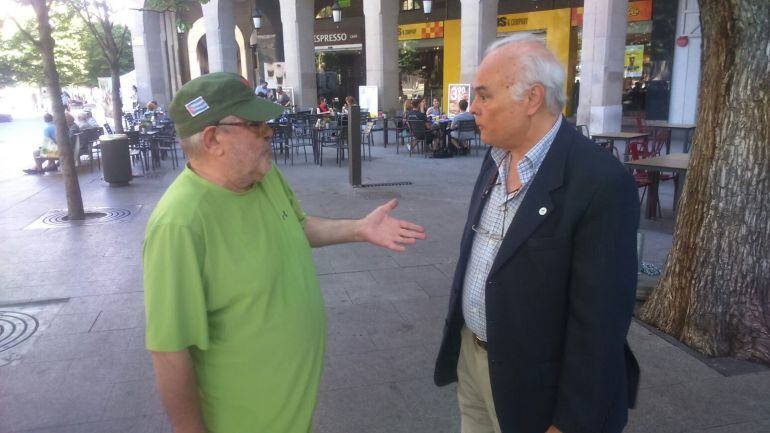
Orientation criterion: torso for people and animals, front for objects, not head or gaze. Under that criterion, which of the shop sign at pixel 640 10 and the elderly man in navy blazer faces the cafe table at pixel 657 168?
the shop sign

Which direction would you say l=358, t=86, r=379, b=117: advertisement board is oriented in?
toward the camera

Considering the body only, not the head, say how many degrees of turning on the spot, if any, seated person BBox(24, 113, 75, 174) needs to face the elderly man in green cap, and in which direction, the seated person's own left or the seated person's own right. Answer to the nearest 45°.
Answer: approximately 45° to the seated person's own left

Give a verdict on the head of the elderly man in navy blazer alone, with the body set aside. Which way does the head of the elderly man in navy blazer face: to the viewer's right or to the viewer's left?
to the viewer's left

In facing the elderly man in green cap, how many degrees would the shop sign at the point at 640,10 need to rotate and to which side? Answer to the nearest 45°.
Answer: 0° — it already faces them

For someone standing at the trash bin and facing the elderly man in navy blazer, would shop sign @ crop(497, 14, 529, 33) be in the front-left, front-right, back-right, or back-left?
back-left

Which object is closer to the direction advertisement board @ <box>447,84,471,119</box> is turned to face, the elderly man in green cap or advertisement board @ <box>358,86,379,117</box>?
the elderly man in green cap

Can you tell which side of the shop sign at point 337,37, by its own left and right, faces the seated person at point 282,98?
front

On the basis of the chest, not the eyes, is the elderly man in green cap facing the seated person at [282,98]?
no

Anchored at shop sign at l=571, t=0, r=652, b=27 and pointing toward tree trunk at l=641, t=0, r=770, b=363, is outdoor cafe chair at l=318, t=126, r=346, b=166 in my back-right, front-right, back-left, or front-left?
front-right

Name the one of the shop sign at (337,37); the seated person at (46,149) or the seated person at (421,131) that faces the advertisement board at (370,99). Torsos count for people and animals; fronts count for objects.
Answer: the shop sign

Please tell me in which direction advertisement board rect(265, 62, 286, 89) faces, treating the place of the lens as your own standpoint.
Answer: facing the viewer

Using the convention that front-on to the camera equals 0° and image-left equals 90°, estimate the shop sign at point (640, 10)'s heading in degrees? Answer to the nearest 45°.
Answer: approximately 0°

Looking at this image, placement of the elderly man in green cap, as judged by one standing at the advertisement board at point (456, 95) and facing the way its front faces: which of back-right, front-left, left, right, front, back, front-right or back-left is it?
front

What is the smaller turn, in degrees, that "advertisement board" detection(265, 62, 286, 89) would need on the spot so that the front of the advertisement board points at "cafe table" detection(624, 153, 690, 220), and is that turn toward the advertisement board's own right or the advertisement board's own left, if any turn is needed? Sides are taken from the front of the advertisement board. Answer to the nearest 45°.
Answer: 0° — it already faces it

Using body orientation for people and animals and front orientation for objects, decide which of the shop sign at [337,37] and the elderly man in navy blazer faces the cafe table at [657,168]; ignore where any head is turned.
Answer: the shop sign

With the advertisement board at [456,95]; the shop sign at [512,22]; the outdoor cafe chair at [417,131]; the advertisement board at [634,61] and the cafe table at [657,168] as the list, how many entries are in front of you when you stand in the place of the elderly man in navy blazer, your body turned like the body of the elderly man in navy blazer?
0

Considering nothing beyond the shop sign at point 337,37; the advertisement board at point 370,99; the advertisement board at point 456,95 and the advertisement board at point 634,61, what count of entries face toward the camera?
4

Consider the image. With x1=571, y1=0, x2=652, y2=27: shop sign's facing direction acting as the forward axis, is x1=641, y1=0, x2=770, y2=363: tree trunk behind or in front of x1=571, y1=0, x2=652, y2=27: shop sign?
in front

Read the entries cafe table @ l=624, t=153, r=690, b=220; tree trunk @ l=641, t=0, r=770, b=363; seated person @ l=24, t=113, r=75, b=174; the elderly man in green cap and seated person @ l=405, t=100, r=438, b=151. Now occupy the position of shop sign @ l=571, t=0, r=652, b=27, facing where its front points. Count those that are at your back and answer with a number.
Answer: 0

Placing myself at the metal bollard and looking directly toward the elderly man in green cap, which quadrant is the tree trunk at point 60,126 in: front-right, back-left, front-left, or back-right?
front-right

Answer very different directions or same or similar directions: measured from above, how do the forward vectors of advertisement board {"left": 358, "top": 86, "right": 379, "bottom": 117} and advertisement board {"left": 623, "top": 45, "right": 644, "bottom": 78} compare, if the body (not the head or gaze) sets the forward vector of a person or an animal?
same or similar directions

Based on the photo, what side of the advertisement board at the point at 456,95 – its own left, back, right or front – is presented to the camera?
front
